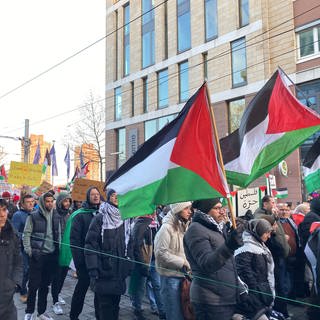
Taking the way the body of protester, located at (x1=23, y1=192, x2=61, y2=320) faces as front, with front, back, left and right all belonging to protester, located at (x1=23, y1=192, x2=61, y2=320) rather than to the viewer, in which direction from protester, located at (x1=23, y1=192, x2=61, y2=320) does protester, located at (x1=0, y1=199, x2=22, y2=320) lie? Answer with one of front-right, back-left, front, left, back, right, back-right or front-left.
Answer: front-right

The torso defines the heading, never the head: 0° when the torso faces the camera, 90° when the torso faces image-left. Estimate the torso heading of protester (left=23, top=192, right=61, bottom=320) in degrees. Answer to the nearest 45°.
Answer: approximately 315°

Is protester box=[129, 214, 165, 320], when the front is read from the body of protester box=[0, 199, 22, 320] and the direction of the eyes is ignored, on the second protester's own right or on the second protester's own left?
on the second protester's own left

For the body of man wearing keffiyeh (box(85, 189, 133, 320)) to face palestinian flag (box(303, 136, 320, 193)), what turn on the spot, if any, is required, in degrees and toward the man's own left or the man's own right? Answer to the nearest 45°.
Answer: approximately 45° to the man's own left
